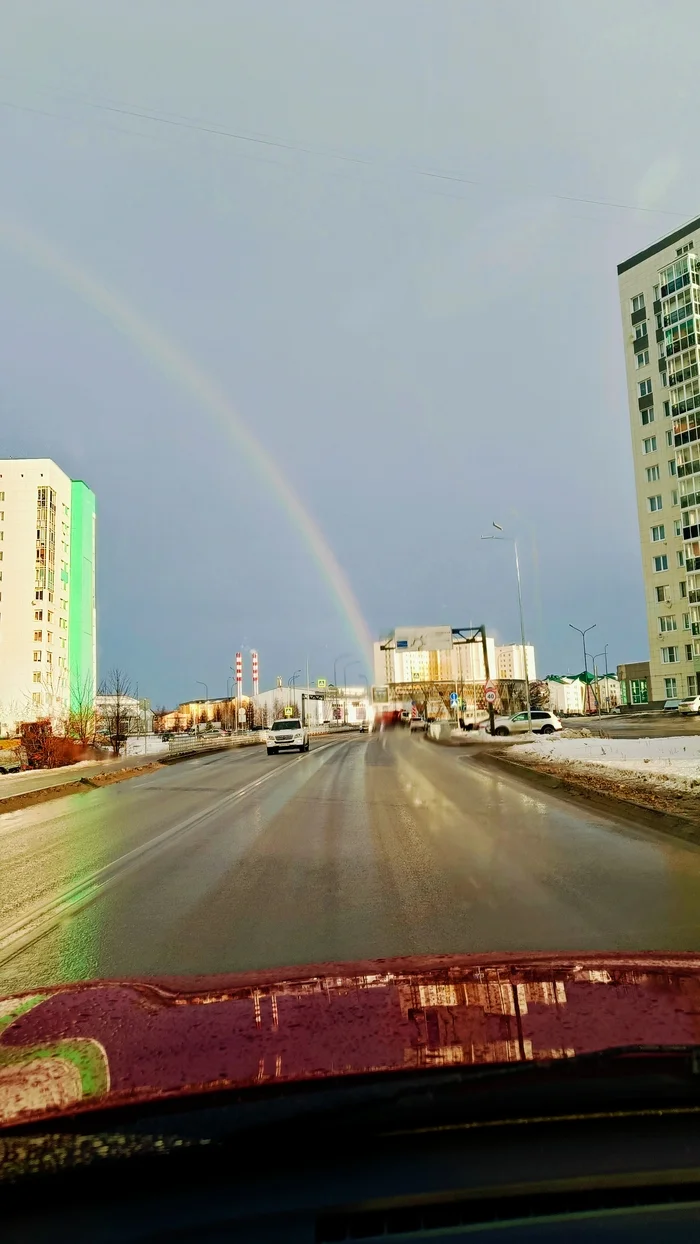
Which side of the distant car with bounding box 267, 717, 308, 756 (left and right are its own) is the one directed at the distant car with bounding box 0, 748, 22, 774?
right

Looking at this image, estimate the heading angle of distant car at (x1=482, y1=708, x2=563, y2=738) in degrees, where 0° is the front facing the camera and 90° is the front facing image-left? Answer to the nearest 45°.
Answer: approximately 90°

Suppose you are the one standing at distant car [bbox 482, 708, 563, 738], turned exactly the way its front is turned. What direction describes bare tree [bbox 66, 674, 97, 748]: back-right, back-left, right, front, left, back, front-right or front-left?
front-left

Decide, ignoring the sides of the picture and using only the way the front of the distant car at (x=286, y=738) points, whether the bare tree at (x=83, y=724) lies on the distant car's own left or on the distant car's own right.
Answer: on the distant car's own right

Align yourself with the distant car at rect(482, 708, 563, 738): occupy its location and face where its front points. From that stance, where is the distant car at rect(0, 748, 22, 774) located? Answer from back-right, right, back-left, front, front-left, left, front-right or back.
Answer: front-left

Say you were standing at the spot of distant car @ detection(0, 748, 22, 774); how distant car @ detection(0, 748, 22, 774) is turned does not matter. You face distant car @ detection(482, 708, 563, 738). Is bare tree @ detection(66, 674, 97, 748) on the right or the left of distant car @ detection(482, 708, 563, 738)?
left

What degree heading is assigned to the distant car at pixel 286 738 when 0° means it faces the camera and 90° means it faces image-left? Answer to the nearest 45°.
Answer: approximately 0°
